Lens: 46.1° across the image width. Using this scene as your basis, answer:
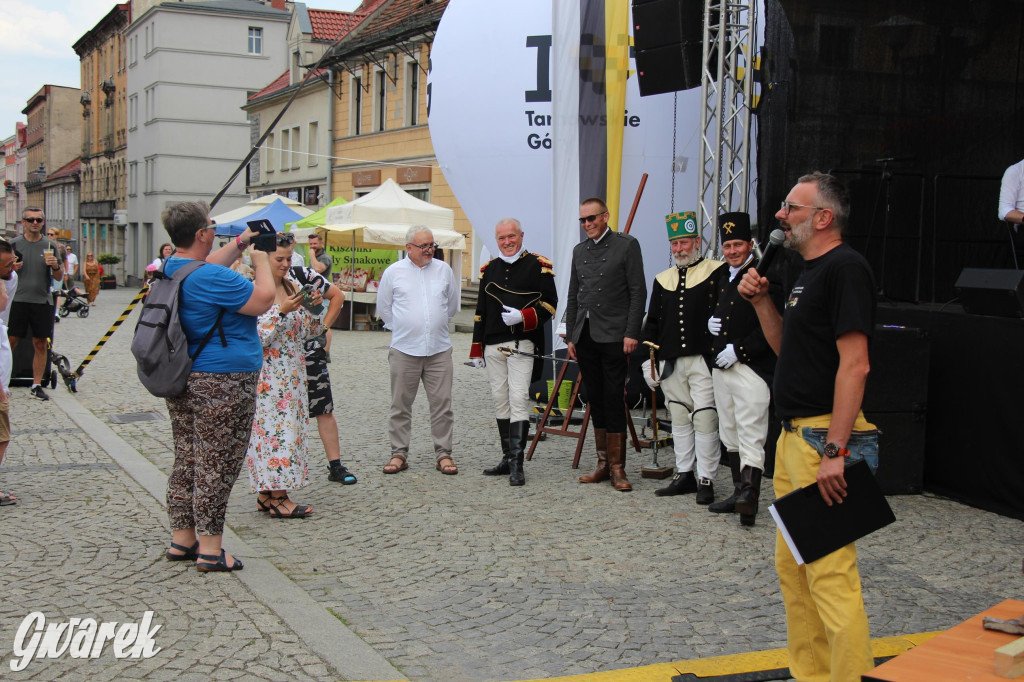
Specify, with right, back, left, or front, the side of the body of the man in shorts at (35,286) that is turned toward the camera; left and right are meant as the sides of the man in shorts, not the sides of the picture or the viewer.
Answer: front

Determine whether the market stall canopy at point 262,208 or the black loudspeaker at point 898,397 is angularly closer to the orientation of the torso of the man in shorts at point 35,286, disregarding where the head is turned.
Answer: the black loudspeaker

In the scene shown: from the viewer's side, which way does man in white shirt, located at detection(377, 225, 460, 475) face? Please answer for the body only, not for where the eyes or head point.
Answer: toward the camera

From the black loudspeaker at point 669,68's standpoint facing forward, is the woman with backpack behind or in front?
in front

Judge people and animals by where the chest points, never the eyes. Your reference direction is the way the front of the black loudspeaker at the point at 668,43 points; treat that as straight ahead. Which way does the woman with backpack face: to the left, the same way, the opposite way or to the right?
the opposite way

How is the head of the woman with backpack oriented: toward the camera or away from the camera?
away from the camera

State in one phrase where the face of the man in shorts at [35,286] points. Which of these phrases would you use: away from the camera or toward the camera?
toward the camera

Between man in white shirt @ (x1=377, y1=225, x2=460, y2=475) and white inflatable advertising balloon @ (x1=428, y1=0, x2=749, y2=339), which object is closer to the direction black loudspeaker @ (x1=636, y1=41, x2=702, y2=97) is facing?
the man in white shirt

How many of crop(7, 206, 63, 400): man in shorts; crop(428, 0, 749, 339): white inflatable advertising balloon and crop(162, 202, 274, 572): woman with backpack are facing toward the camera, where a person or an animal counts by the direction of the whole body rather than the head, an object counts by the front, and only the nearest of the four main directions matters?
2

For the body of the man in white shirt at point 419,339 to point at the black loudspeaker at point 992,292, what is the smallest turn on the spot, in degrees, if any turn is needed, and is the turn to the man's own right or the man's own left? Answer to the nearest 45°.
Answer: approximately 90° to the man's own left

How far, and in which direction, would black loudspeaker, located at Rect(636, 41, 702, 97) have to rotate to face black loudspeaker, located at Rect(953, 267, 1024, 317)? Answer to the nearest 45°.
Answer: approximately 90° to its left

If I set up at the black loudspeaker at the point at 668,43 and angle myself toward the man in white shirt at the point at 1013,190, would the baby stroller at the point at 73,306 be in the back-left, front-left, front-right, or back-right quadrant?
back-left

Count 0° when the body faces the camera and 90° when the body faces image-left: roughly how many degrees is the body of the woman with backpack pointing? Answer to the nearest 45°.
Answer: approximately 270°

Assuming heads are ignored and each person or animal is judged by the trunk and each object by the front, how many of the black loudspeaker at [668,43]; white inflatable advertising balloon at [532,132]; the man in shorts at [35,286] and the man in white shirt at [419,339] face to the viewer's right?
0

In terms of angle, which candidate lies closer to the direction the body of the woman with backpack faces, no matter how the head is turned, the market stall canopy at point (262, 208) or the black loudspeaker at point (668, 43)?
the black loudspeaker

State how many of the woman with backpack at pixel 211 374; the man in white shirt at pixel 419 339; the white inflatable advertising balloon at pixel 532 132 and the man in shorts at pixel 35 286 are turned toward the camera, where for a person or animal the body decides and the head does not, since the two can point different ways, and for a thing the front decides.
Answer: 3

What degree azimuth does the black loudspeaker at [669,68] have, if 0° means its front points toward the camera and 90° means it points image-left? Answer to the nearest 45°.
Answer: approximately 45°

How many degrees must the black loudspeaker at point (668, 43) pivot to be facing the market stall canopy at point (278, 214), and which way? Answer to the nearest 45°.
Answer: approximately 90° to its right

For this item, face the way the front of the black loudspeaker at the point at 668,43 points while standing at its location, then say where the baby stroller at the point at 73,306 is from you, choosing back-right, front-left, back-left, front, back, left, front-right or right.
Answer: right

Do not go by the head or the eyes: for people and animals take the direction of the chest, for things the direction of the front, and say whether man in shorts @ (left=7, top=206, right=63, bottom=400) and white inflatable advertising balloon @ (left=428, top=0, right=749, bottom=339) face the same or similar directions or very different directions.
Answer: same or similar directions
